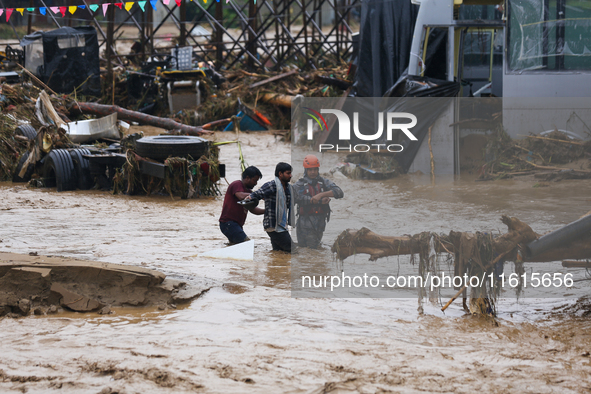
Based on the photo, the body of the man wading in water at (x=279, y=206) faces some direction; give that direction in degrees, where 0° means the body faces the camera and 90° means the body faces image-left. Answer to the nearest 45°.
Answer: approximately 315°

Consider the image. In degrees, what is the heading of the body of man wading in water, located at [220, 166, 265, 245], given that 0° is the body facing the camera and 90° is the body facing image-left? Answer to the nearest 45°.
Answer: approximately 270°

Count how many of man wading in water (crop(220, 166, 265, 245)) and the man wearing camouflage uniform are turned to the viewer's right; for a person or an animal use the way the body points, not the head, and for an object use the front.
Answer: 1

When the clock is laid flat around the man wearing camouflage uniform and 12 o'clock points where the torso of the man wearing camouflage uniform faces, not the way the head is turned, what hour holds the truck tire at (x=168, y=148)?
The truck tire is roughly at 5 o'clock from the man wearing camouflage uniform.

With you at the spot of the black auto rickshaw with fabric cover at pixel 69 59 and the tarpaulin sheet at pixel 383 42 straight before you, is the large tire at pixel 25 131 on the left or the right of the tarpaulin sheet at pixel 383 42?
right

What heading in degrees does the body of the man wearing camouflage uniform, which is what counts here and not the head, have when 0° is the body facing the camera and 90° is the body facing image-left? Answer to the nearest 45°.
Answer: approximately 0°
